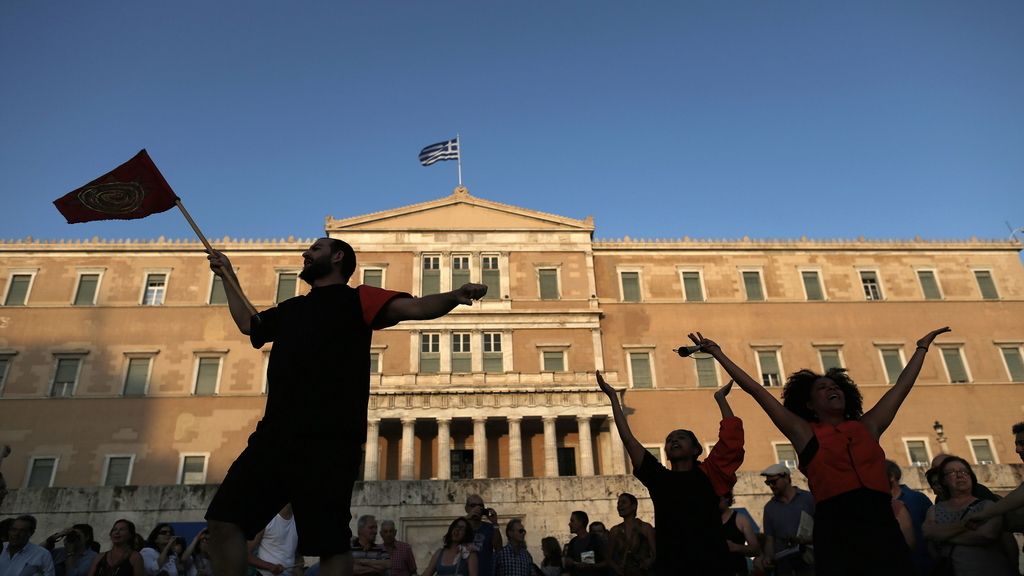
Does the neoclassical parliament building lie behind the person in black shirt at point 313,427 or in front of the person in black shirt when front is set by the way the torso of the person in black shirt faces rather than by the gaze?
behind

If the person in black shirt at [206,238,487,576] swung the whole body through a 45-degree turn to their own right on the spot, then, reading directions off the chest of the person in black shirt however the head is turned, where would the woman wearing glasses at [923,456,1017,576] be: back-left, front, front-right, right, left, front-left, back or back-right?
back

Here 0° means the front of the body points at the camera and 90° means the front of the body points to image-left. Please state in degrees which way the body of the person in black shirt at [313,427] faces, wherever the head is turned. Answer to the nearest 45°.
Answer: approximately 45°

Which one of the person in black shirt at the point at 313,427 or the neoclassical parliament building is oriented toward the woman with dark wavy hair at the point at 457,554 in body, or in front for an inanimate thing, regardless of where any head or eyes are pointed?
the neoclassical parliament building

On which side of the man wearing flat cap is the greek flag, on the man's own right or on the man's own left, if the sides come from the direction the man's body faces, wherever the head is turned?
on the man's own right

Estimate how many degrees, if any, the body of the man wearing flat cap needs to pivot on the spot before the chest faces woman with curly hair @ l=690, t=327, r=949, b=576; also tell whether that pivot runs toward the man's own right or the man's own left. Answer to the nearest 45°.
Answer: approximately 45° to the man's own left

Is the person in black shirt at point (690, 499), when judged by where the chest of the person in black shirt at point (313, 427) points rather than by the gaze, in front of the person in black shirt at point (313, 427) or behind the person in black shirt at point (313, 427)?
behind

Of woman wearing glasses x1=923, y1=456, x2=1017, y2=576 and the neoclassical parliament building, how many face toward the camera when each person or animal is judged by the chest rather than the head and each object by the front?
2
